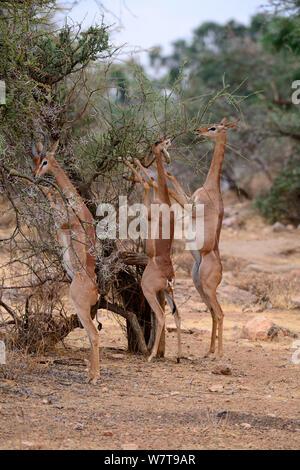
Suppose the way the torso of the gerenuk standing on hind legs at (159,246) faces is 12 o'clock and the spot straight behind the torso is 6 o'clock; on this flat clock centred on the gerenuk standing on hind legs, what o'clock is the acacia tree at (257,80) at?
The acacia tree is roughly at 2 o'clock from the gerenuk standing on hind legs.

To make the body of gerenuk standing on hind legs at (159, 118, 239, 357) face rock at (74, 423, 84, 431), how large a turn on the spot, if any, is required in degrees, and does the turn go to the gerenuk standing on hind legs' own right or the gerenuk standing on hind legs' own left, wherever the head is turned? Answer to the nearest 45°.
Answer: approximately 90° to the gerenuk standing on hind legs' own left

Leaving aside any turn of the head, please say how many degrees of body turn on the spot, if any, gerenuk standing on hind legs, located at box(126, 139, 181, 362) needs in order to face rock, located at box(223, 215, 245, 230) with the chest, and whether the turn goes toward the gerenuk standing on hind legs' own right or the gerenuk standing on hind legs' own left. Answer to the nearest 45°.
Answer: approximately 45° to the gerenuk standing on hind legs' own right

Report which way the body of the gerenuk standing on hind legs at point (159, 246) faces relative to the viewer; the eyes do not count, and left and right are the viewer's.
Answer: facing away from the viewer and to the left of the viewer

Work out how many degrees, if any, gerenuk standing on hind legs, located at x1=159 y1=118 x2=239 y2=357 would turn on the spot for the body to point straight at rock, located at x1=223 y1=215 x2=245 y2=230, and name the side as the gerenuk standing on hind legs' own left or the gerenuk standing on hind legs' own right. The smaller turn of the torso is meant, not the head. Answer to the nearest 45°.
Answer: approximately 90° to the gerenuk standing on hind legs' own right

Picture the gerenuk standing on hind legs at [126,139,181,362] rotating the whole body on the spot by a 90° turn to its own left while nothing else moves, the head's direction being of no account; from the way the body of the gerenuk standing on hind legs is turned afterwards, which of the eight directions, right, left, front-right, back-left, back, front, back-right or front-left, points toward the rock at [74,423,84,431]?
front-left

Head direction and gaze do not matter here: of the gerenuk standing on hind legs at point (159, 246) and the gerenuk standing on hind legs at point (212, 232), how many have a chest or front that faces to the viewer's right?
0

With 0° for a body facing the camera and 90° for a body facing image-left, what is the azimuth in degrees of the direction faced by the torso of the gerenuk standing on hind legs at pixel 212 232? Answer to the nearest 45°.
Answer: approximately 90°

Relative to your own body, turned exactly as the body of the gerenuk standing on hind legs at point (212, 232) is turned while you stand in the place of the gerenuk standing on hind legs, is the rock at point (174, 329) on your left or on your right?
on your right

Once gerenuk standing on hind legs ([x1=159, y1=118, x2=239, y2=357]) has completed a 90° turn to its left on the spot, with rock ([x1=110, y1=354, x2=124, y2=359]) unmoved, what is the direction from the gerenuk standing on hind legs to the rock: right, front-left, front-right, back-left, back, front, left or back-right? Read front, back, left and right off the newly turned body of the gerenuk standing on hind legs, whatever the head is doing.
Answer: front-right
